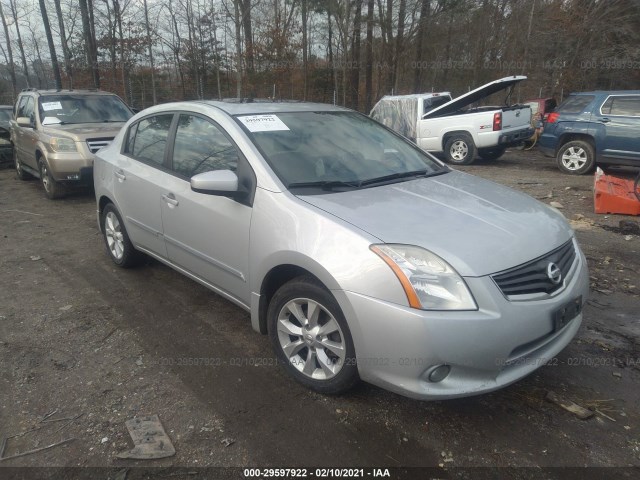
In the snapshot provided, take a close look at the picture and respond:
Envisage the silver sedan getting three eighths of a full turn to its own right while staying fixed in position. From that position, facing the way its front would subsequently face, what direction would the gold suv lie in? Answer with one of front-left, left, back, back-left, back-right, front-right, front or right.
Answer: front-right

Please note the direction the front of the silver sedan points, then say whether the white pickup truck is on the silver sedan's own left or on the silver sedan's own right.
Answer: on the silver sedan's own left

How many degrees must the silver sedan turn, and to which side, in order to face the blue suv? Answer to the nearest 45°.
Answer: approximately 90° to its left

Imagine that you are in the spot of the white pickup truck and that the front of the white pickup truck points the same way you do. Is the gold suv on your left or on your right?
on your left

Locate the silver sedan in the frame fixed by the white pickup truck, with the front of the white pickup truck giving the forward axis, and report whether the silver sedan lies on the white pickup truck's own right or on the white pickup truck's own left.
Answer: on the white pickup truck's own left

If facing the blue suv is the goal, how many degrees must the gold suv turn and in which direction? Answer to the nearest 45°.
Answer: approximately 45° to its left

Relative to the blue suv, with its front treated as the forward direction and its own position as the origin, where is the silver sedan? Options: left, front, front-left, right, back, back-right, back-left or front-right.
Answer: right

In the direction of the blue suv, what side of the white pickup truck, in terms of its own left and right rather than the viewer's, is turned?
back

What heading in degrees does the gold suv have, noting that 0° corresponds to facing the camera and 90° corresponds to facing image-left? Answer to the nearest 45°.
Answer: approximately 315°

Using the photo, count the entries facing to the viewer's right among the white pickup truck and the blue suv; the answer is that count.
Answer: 1

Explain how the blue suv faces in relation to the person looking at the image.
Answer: facing to the right of the viewer

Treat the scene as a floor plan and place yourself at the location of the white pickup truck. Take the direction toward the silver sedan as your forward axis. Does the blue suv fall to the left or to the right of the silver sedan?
left

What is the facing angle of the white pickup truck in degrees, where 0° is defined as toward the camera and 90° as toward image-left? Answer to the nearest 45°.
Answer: approximately 135°

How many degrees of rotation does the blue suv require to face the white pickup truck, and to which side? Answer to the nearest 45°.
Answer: approximately 180°

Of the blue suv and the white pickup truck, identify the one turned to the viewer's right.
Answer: the blue suv
